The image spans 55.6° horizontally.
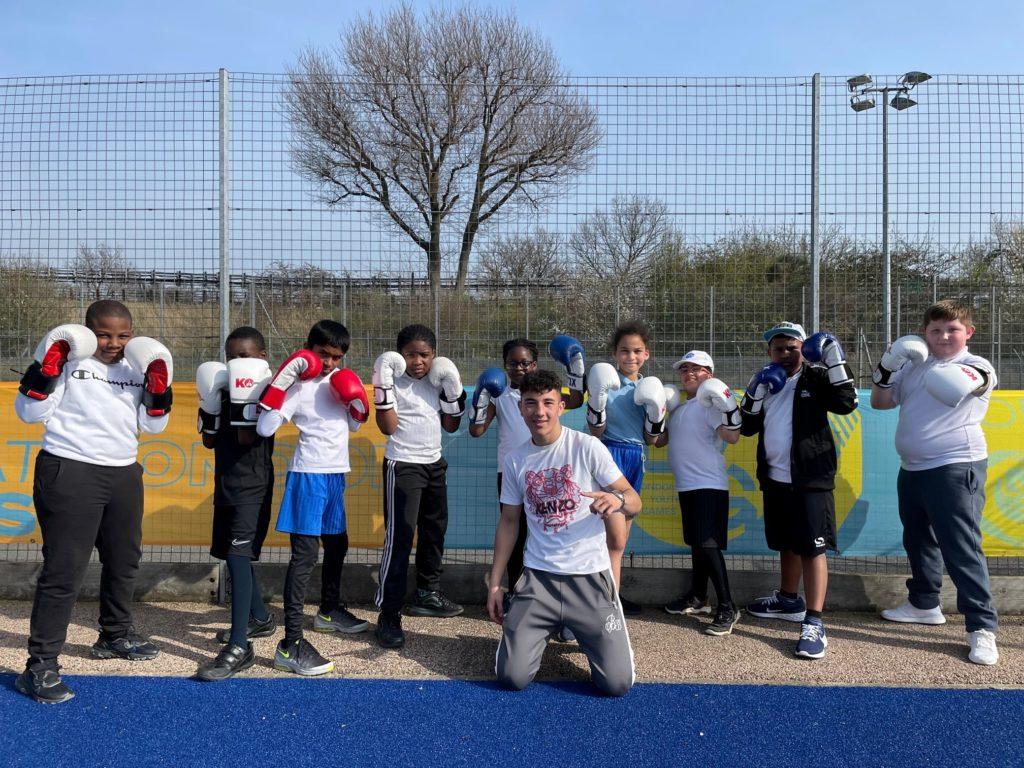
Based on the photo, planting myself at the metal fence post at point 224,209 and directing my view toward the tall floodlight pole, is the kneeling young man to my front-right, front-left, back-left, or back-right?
front-right

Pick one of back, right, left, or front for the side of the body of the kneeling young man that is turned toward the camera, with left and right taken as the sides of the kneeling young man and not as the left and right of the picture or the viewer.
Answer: front

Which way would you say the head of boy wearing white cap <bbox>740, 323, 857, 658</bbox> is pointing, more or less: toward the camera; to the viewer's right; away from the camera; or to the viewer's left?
toward the camera

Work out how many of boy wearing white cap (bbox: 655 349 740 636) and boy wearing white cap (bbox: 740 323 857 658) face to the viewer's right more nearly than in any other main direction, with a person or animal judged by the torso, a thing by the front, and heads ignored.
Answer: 0

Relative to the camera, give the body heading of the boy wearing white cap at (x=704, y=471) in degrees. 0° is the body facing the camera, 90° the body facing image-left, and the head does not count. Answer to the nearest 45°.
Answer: approximately 45°

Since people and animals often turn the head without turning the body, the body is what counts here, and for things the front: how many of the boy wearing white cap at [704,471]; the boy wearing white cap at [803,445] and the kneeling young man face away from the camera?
0

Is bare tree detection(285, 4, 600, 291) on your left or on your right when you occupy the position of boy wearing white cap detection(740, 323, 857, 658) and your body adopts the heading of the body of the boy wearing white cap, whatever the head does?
on your right

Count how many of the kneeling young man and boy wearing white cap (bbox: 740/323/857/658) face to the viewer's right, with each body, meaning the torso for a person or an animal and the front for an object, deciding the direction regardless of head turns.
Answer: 0

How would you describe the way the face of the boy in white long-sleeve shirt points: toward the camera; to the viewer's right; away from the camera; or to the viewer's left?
toward the camera
